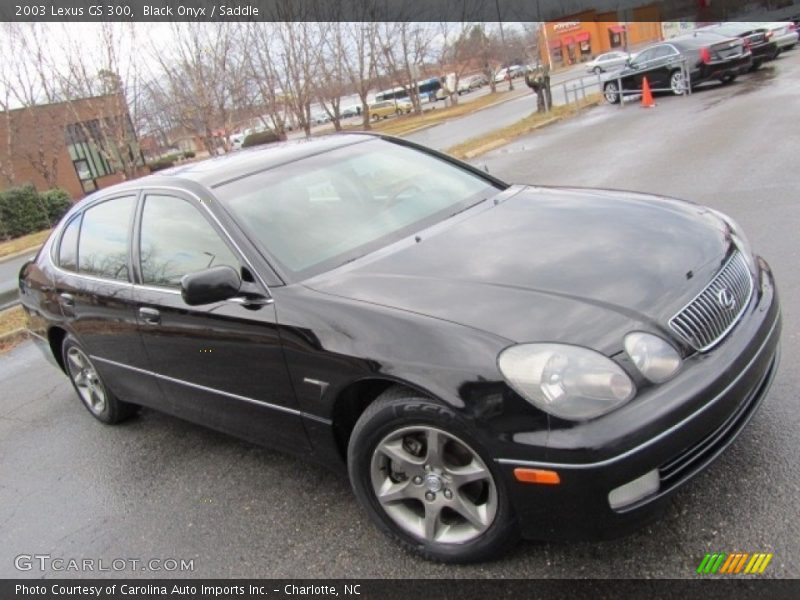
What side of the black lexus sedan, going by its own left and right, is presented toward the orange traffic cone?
left

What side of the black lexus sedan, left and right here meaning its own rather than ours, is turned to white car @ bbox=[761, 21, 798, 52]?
left

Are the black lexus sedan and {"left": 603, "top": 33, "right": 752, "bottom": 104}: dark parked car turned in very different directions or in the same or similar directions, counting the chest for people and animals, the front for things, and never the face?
very different directions

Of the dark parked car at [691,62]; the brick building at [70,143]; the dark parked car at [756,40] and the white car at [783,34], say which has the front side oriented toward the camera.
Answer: the brick building

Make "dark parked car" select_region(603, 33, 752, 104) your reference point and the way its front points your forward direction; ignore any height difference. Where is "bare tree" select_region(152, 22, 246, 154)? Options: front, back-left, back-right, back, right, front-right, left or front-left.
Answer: front-left

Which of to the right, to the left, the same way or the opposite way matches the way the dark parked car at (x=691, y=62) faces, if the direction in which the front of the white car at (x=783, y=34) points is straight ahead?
the same way

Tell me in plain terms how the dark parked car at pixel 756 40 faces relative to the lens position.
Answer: facing away from the viewer and to the left of the viewer

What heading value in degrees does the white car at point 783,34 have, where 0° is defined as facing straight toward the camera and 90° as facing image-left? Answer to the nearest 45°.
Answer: approximately 135°

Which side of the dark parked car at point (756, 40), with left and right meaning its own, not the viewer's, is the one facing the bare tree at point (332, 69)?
front

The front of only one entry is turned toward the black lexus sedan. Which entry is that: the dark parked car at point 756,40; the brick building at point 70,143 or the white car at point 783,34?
the brick building

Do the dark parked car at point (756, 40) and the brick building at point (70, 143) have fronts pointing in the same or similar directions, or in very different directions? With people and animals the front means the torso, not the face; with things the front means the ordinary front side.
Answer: very different directions

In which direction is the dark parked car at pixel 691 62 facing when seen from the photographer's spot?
facing away from the viewer and to the left of the viewer

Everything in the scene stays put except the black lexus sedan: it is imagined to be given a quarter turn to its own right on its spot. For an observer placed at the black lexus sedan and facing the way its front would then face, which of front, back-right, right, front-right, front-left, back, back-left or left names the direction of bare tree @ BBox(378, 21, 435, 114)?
back-right

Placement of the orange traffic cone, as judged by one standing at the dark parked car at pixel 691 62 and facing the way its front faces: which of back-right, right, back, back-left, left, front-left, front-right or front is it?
left

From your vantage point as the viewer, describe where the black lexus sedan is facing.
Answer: facing the viewer and to the right of the viewer

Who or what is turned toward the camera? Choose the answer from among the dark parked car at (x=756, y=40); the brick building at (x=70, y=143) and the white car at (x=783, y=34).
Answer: the brick building
